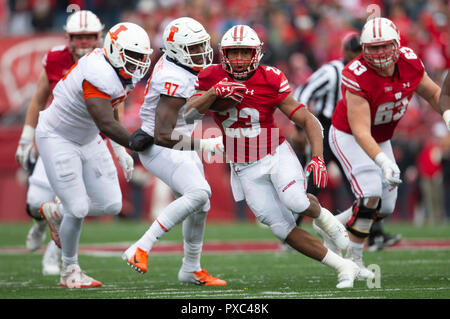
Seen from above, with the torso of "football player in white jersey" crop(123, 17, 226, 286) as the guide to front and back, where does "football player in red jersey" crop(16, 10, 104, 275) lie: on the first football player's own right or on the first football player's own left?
on the first football player's own left

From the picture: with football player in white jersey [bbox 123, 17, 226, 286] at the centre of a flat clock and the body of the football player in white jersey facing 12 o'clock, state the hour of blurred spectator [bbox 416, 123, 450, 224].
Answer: The blurred spectator is roughly at 10 o'clock from the football player in white jersey.

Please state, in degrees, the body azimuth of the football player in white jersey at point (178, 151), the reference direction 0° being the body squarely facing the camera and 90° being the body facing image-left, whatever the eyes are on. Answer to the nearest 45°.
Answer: approximately 270°

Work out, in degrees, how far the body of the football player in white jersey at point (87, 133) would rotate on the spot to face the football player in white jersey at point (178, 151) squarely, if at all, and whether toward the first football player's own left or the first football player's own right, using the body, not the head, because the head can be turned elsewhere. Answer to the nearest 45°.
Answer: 0° — they already face them

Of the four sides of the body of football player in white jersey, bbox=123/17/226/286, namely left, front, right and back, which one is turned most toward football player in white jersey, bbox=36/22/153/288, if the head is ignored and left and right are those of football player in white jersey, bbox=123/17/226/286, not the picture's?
back

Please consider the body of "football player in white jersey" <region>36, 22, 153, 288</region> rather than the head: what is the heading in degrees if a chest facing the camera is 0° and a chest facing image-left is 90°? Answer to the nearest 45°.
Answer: approximately 315°

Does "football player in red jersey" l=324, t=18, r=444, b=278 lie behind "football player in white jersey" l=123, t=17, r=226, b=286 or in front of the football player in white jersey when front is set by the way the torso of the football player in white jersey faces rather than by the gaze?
in front

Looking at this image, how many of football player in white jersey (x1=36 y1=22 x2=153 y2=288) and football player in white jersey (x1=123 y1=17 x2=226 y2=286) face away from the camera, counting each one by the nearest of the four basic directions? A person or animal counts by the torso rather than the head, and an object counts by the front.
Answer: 0

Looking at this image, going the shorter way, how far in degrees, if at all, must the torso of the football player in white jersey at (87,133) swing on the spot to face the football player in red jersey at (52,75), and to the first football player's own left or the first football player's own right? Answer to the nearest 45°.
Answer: approximately 135° to the first football player's own left

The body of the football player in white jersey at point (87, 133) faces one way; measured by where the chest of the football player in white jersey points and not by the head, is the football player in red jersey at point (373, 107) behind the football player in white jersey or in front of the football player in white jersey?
in front

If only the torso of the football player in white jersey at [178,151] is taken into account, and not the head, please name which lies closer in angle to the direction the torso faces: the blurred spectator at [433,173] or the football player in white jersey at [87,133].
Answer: the blurred spectator

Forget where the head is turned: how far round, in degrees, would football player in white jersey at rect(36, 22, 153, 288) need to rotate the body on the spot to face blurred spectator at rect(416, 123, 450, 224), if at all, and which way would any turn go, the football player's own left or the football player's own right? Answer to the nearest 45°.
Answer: approximately 90° to the football player's own left

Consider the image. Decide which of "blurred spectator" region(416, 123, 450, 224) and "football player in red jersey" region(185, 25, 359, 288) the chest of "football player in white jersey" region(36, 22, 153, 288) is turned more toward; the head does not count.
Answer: the football player in red jersey

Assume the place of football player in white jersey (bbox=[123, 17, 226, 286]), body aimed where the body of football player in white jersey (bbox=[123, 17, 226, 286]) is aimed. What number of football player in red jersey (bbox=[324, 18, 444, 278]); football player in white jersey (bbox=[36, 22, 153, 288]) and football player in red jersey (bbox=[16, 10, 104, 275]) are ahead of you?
1

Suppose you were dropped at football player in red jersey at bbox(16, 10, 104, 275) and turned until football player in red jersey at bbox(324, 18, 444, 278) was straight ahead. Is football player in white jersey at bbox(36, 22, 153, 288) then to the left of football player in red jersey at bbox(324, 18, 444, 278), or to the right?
right
